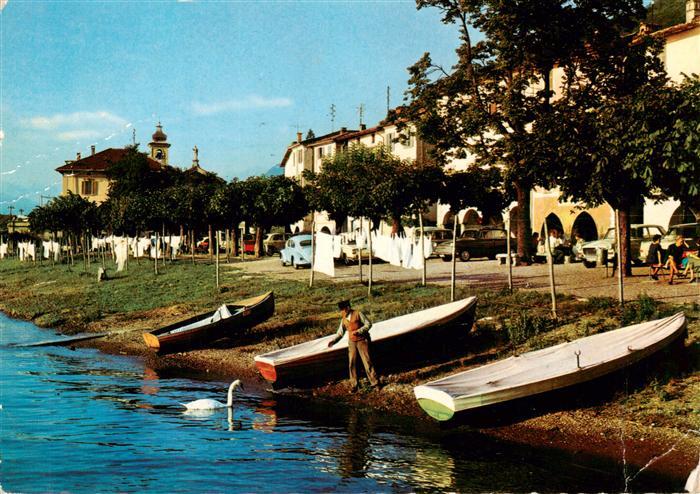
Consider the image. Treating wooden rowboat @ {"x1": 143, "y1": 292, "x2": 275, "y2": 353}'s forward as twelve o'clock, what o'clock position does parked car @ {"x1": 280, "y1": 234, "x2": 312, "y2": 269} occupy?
The parked car is roughly at 11 o'clock from the wooden rowboat.

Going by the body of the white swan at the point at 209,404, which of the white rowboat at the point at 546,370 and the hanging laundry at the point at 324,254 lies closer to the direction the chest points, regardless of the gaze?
the white rowboat

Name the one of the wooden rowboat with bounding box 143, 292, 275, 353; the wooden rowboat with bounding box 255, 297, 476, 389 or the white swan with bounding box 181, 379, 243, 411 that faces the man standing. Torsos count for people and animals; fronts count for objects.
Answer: the white swan

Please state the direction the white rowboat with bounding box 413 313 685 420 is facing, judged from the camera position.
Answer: facing away from the viewer and to the right of the viewer

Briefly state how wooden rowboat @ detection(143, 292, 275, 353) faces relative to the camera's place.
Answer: facing away from the viewer and to the right of the viewer

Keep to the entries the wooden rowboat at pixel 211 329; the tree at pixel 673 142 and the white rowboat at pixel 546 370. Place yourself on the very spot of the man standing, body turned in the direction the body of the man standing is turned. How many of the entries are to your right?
1

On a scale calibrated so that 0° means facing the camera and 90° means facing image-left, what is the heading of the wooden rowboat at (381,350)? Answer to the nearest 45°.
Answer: approximately 225°

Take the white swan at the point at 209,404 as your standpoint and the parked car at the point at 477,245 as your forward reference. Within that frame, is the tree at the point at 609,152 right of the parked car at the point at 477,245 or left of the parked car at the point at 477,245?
right

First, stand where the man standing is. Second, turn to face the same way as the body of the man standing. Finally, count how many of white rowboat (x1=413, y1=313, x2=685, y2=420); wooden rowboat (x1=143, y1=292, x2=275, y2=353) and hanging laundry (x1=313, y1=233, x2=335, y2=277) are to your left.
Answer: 1

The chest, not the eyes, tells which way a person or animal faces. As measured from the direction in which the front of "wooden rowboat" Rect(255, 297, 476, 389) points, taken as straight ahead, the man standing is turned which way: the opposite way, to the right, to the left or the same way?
the opposite way

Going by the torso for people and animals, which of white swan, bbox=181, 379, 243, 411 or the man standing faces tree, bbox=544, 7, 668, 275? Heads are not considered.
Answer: the white swan

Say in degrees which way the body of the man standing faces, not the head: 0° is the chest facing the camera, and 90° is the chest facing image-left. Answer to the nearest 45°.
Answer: approximately 45°

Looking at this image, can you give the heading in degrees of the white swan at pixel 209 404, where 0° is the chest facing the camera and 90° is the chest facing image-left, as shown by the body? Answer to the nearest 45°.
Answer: approximately 270°

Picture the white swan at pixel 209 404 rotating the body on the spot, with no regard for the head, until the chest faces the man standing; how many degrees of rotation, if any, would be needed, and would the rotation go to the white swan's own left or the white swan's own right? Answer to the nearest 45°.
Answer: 0° — it already faces them

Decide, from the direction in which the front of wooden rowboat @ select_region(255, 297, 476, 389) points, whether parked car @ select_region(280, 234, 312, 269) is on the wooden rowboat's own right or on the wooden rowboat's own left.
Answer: on the wooden rowboat's own left

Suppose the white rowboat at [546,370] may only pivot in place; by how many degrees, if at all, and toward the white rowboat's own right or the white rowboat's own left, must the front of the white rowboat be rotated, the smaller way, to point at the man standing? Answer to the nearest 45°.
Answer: approximately 90° to the white rowboat's own left
